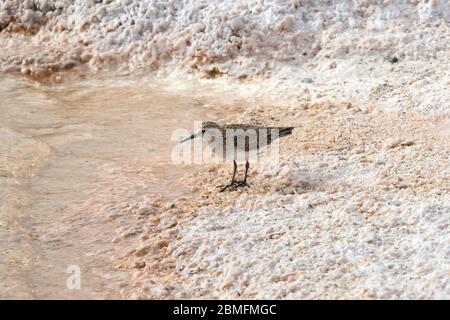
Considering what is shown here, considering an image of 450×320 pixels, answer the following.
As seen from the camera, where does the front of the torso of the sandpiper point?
to the viewer's left
